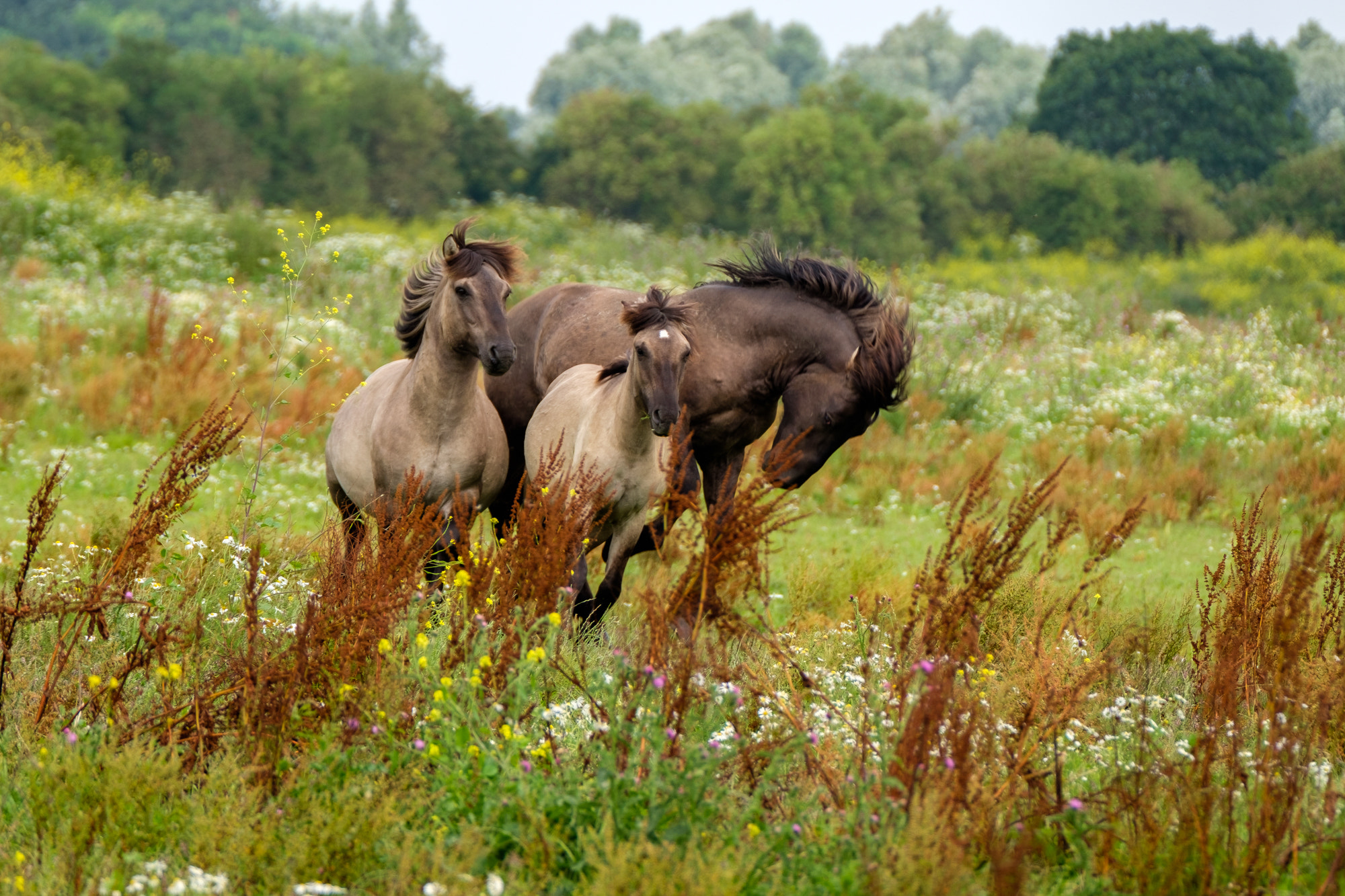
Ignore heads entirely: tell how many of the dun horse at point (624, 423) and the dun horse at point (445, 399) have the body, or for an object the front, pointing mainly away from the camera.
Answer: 0

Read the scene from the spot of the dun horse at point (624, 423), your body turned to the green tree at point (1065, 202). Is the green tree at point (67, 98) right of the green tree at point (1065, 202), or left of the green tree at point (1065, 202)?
left

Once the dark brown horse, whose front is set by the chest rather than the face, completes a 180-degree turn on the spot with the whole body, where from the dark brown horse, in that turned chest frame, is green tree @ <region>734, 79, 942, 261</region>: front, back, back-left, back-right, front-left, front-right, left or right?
right

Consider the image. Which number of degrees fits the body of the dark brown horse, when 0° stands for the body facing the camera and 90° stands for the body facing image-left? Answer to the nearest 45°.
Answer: approximately 270°

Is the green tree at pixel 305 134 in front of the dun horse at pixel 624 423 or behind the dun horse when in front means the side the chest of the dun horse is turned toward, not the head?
behind

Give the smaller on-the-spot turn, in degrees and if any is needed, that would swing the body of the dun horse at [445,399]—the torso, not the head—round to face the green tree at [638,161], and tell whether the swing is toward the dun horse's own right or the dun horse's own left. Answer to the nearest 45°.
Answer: approximately 135° to the dun horse's own left

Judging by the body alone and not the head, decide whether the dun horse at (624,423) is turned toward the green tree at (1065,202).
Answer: no

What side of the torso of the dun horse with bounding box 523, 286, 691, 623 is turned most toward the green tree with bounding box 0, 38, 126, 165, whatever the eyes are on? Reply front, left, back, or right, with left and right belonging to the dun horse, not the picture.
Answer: back

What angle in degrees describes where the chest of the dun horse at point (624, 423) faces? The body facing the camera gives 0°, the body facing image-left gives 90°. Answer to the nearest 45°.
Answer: approximately 315°

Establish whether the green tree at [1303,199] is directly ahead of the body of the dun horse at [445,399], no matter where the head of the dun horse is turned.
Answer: no

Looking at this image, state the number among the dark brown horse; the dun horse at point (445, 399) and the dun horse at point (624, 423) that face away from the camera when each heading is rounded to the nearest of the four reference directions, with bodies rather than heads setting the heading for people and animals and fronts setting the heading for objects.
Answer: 0

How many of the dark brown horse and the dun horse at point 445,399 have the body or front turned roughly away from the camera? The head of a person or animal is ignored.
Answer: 0
